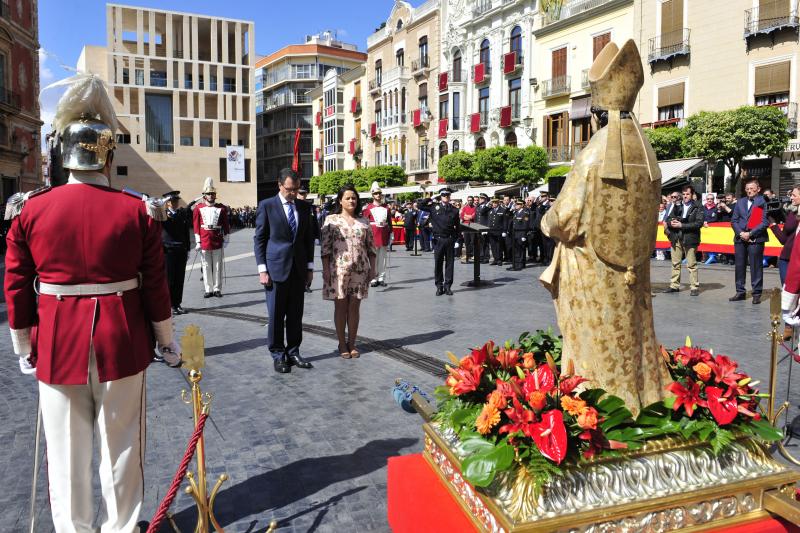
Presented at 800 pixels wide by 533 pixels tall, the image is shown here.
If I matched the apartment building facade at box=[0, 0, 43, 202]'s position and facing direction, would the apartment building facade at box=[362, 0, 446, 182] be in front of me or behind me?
in front

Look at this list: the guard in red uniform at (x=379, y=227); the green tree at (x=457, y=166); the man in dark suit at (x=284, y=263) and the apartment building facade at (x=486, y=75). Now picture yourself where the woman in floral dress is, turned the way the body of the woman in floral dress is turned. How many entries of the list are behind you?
3

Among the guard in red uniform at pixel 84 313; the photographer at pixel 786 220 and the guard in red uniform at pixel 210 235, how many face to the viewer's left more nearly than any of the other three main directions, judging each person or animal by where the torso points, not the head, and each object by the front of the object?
1

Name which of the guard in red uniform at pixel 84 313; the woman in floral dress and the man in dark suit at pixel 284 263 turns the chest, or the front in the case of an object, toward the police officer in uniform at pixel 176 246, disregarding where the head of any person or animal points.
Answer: the guard in red uniform

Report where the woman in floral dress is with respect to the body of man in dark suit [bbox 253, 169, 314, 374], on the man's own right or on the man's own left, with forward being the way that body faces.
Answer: on the man's own left

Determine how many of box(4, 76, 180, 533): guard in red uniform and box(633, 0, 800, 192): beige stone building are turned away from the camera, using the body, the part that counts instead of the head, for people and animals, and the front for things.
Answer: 1

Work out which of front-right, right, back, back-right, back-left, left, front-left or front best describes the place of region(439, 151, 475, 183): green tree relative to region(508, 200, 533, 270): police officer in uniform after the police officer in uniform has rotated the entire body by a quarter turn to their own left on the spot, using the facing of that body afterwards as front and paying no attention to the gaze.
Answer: back-left

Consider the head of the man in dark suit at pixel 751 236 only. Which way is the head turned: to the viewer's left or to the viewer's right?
to the viewer's left

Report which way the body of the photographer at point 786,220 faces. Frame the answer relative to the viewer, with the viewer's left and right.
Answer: facing to the left of the viewer

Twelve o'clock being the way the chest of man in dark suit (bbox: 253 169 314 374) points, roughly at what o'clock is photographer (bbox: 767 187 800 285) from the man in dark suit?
The photographer is roughly at 10 o'clock from the man in dark suit.

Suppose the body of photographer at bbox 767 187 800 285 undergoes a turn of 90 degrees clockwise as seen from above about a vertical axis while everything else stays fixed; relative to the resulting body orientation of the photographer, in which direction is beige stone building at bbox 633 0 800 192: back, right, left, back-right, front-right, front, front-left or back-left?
front
